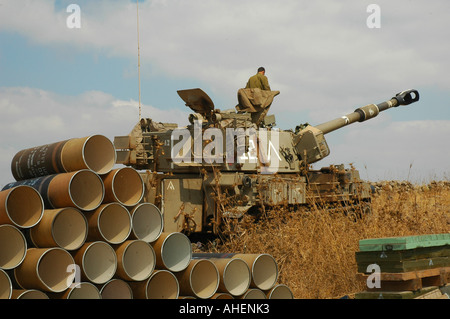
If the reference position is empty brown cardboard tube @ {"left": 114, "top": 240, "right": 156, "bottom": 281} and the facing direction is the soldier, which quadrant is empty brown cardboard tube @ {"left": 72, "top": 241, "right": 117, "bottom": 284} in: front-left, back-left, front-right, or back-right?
back-left

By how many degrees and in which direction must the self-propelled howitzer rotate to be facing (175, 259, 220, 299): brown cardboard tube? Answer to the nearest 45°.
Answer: approximately 135° to its right

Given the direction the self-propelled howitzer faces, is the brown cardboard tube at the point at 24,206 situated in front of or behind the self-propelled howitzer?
behind

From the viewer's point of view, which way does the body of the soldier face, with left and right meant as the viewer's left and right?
facing away from the viewer and to the right of the viewer

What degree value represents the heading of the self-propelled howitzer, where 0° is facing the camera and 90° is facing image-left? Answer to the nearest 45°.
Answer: approximately 225°

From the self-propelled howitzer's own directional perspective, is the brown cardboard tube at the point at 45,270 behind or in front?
behind

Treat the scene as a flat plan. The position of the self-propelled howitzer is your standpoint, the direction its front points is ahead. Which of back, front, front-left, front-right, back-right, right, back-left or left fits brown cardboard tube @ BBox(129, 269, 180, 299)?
back-right

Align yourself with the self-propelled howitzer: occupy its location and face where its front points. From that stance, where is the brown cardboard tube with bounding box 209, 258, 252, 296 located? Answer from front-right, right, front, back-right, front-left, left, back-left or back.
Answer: back-right
